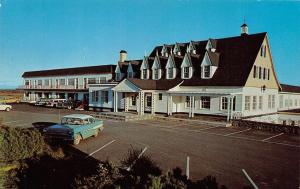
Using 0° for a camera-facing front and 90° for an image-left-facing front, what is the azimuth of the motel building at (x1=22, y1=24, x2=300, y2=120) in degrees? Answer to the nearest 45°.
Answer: approximately 45°

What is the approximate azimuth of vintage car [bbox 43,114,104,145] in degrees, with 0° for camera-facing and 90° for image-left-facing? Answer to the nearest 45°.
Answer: approximately 45°

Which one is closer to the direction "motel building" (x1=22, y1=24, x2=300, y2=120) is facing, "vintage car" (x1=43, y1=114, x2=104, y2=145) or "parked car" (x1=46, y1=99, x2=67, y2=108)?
the vintage car

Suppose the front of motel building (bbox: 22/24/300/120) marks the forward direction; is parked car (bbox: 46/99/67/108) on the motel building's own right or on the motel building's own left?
on the motel building's own right

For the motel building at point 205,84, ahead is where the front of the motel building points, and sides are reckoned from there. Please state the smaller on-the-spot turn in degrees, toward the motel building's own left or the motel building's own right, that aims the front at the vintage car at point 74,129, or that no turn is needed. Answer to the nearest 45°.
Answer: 0° — it already faces it

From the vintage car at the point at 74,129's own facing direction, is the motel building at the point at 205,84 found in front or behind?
behind

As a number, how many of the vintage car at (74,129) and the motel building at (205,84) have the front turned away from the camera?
0
